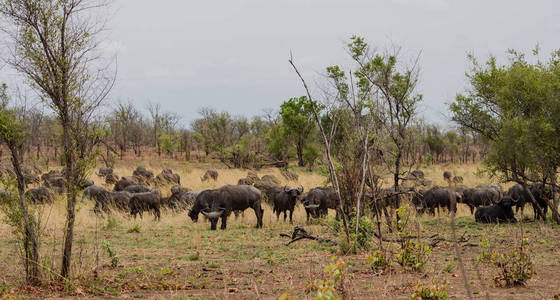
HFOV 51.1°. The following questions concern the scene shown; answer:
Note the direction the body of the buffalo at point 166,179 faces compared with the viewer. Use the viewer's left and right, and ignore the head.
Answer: facing to the left of the viewer

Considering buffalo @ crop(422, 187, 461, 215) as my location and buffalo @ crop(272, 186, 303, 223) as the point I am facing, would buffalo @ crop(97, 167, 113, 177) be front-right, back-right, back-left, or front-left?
front-right

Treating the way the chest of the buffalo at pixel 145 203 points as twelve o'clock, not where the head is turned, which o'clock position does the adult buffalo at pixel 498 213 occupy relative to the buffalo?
The adult buffalo is roughly at 7 o'clock from the buffalo.

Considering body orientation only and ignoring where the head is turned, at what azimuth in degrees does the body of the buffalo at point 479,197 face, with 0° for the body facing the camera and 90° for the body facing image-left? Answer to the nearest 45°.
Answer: approximately 90°

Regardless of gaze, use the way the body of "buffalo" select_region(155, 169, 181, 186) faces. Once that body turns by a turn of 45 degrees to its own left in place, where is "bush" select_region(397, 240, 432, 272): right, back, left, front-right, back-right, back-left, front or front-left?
front-left

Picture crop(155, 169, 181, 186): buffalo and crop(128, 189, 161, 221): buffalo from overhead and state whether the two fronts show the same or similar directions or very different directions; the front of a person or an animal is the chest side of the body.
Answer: same or similar directions

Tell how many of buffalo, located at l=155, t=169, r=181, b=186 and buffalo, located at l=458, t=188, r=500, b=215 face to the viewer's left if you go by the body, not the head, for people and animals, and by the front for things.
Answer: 2

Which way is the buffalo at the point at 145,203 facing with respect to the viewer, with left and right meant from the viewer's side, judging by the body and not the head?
facing to the left of the viewer

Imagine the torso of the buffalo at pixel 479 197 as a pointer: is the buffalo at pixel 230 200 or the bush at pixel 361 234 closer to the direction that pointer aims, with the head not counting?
the buffalo

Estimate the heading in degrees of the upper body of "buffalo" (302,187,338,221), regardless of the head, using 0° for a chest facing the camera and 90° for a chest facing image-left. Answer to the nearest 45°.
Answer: approximately 45°

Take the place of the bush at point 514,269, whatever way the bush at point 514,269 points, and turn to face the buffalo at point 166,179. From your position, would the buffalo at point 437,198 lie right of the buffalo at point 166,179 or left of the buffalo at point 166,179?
right

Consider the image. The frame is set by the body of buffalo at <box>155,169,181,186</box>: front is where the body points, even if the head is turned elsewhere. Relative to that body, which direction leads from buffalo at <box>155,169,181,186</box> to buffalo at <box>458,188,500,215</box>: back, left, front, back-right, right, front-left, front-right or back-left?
back-left

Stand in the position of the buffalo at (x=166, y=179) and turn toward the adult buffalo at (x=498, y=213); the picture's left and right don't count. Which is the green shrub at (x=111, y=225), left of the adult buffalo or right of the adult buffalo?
right

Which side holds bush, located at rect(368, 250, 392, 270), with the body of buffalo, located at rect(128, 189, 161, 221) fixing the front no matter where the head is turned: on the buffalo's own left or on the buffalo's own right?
on the buffalo's own left

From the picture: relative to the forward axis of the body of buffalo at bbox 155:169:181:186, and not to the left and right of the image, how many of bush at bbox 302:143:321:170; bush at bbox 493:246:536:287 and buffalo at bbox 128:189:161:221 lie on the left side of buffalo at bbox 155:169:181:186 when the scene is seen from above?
2

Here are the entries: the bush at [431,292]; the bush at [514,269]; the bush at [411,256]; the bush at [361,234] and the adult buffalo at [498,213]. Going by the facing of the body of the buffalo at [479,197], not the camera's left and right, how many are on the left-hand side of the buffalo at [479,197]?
5
